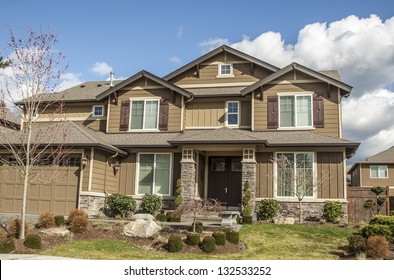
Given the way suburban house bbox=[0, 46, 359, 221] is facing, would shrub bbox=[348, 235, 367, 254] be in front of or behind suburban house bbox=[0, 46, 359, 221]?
in front

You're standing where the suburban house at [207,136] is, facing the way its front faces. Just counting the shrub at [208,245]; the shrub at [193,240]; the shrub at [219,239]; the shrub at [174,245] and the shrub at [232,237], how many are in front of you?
5

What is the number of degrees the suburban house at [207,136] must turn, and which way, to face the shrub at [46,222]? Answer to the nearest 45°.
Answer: approximately 45° to its right

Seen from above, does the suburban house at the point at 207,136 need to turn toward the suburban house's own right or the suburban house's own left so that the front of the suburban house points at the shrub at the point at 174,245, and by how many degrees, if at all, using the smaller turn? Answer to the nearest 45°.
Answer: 0° — it already faces it

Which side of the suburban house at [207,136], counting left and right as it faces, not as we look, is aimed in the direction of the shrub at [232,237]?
front

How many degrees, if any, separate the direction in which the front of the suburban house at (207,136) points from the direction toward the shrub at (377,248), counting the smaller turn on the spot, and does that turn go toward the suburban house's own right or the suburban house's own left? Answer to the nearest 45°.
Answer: approximately 45° to the suburban house's own left

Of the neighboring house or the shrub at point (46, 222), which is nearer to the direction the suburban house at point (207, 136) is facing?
the shrub

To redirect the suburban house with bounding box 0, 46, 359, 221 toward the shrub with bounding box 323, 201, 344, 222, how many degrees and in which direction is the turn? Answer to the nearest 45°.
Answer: approximately 45° to its left

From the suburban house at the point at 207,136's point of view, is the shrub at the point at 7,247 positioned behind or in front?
in front

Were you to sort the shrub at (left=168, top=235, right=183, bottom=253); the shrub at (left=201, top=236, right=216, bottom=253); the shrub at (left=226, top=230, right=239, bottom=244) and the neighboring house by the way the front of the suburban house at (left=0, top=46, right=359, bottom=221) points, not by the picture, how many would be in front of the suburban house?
3

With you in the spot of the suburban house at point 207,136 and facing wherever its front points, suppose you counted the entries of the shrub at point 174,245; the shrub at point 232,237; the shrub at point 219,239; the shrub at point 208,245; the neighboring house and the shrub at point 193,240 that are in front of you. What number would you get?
5

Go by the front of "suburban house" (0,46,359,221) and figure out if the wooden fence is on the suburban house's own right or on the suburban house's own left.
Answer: on the suburban house's own left

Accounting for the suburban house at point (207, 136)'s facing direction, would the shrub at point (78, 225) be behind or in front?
in front

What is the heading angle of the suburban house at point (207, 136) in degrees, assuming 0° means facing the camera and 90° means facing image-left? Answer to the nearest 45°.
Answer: approximately 0°

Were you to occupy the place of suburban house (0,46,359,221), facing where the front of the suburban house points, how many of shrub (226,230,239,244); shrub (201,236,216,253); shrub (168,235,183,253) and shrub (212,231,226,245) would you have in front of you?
4

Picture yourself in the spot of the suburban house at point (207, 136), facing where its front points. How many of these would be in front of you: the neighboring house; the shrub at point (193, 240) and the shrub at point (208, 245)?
2
